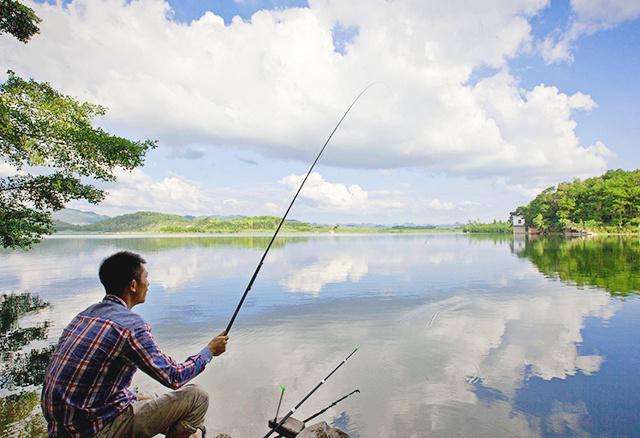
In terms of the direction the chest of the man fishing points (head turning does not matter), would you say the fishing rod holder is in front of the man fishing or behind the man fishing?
in front

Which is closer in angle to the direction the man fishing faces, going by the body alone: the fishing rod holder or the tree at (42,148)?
the fishing rod holder

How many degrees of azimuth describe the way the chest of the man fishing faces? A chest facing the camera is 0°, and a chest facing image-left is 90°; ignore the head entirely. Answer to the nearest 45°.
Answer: approximately 225°

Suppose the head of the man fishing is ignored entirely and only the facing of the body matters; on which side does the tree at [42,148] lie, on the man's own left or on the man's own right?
on the man's own left
